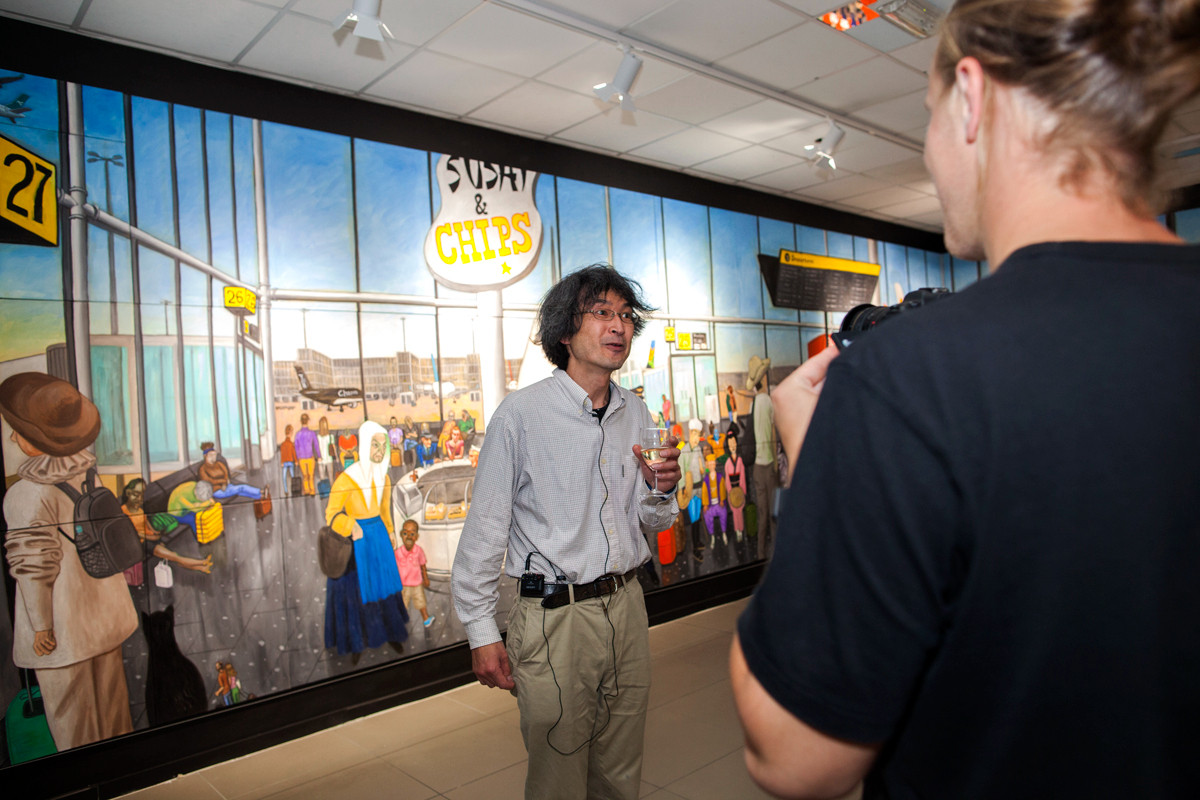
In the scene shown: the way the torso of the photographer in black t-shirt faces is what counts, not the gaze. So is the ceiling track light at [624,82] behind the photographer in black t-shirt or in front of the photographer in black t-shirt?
in front

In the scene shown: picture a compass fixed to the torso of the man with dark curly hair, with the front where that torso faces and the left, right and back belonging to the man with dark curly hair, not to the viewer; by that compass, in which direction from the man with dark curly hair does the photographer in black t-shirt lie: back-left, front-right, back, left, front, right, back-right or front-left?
front-right

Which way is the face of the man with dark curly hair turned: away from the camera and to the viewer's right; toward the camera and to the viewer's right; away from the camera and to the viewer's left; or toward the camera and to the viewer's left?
toward the camera and to the viewer's right

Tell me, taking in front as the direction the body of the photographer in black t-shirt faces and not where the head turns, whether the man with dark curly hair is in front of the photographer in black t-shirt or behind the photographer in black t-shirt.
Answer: in front

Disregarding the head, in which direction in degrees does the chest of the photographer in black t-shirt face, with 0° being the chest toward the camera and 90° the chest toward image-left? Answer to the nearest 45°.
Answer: approximately 135°

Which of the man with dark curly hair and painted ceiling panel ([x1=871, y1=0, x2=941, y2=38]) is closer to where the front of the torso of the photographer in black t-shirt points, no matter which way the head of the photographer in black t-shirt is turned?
the man with dark curly hair

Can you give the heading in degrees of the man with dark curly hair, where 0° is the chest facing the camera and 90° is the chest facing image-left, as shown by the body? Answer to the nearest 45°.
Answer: approximately 315°

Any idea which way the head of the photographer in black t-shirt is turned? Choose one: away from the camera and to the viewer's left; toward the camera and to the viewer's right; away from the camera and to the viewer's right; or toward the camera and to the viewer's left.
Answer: away from the camera and to the viewer's left

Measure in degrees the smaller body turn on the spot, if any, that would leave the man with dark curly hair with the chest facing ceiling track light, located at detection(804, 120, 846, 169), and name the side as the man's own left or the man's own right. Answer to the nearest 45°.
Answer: approximately 90° to the man's own left

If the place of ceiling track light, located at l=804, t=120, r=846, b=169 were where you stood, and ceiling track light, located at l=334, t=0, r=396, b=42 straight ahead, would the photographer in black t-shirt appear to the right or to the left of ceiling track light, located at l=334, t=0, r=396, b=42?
left
